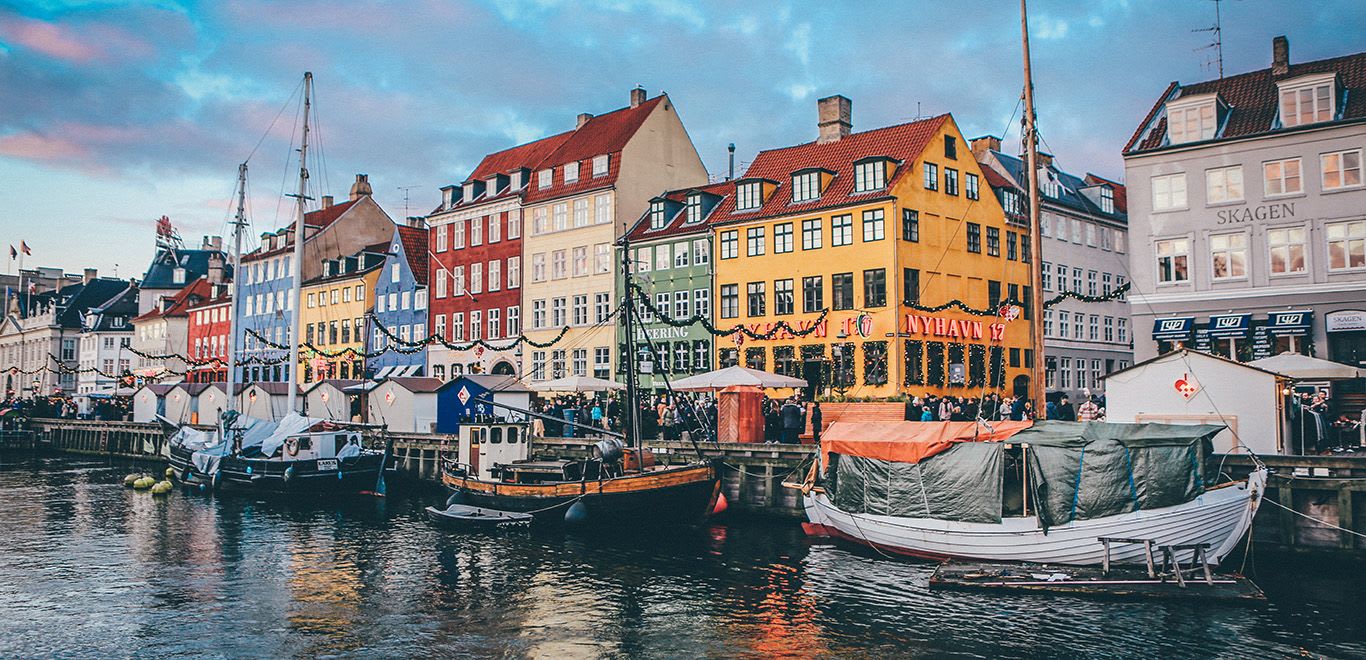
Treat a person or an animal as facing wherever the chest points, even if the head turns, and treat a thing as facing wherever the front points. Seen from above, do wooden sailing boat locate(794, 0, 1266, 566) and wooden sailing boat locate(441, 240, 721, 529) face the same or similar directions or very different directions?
same or similar directions

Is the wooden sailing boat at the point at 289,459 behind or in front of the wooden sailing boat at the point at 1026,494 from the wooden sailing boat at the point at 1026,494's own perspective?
behind

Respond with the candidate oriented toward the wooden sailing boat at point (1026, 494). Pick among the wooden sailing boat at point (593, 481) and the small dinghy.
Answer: the wooden sailing boat at point (593, 481)

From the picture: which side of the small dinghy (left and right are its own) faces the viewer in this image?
left

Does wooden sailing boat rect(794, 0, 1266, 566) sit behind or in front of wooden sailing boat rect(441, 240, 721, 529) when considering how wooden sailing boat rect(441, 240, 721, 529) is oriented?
in front

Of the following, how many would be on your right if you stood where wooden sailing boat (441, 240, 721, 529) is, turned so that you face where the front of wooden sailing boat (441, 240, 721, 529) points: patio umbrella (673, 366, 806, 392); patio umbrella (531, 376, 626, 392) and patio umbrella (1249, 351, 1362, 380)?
0

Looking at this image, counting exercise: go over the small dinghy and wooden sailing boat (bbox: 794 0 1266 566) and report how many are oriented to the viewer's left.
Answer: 1

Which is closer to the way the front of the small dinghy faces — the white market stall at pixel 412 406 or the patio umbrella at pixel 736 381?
the white market stall

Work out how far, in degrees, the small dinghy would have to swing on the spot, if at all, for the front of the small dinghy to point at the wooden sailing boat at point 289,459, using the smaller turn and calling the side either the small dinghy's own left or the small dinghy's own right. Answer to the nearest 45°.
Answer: approximately 45° to the small dinghy's own right

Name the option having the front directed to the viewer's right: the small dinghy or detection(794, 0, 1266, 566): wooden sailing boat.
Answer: the wooden sailing boat

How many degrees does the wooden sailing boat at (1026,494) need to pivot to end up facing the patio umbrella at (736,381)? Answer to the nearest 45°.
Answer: approximately 135° to its left

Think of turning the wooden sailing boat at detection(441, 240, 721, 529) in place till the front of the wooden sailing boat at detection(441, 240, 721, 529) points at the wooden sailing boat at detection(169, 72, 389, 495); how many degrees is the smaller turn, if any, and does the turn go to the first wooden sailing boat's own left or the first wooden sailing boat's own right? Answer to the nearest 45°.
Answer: approximately 180°

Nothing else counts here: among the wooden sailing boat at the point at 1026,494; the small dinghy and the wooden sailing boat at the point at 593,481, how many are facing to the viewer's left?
1

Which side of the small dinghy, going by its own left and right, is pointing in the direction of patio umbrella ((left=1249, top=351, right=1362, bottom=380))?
back

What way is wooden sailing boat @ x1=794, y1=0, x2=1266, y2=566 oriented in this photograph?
to the viewer's right

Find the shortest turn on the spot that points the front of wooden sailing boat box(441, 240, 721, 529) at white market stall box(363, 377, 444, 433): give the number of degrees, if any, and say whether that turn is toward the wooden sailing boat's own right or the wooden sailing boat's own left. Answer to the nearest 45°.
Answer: approximately 135° to the wooden sailing boat's own left

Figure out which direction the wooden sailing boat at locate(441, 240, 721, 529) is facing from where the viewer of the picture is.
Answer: facing the viewer and to the right of the viewer

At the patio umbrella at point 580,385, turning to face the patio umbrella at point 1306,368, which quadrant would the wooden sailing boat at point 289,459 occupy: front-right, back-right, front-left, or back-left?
back-right

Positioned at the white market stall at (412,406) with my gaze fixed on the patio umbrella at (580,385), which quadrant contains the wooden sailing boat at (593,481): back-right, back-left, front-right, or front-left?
front-right
